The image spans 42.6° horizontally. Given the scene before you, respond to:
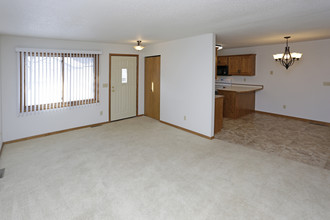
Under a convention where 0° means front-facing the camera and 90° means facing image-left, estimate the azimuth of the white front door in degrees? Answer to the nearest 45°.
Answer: approximately 315°

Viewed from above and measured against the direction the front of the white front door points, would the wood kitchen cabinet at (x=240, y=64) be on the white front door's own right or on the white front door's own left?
on the white front door's own left

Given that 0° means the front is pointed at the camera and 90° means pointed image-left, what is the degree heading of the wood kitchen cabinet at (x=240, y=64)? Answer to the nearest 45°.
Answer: approximately 45°
